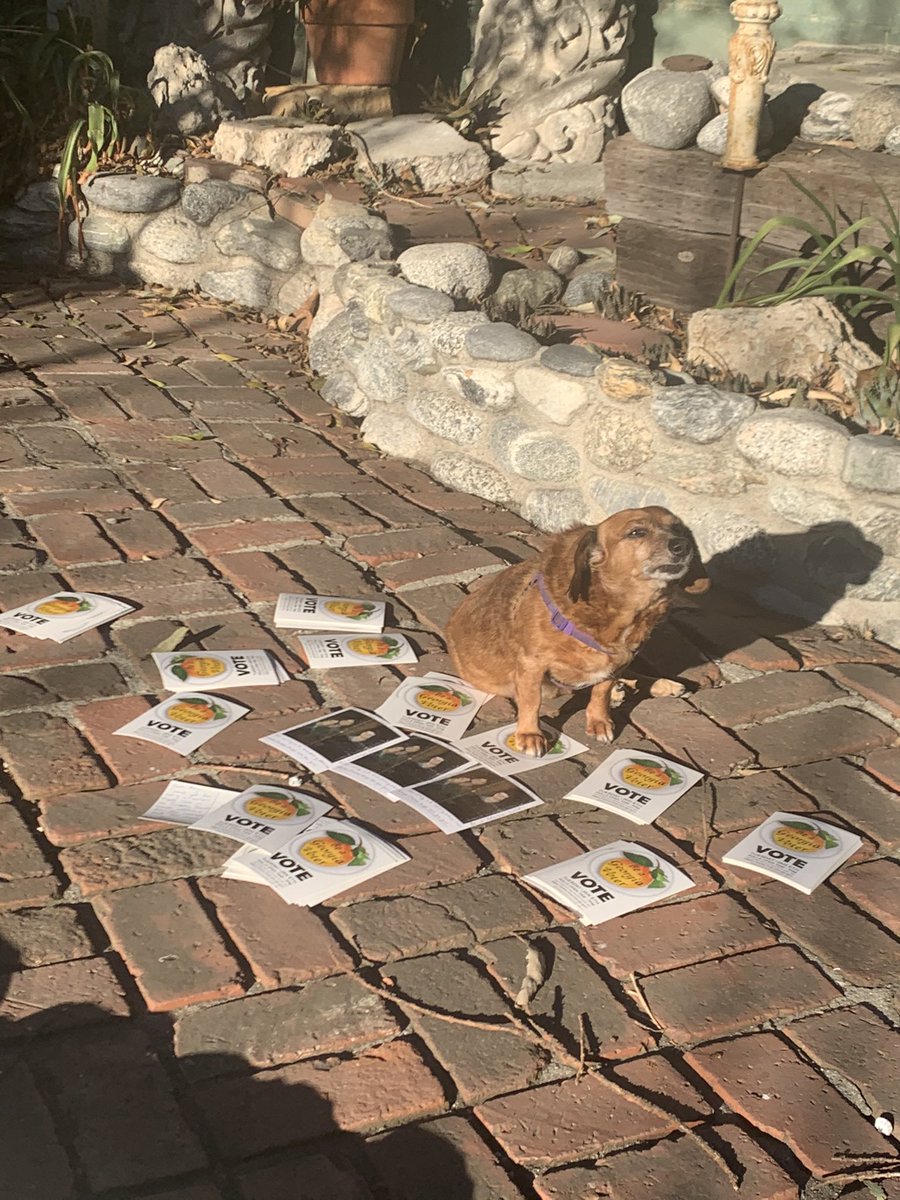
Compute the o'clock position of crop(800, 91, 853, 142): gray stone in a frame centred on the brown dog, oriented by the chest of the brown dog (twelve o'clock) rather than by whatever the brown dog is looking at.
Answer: The gray stone is roughly at 8 o'clock from the brown dog.

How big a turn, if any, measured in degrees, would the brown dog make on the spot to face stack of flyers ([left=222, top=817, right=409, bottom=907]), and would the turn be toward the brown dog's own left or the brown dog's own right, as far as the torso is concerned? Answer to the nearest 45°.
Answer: approximately 90° to the brown dog's own right

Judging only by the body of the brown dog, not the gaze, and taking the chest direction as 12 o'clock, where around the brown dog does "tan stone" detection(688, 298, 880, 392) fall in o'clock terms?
The tan stone is roughly at 8 o'clock from the brown dog.

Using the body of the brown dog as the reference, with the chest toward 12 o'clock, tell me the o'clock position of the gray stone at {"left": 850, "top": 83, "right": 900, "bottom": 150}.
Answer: The gray stone is roughly at 8 o'clock from the brown dog.

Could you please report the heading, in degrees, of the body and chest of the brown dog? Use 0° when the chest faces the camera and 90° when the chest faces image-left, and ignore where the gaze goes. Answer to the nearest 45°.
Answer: approximately 315°

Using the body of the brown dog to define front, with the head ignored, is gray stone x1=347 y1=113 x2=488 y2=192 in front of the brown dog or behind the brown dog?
behind

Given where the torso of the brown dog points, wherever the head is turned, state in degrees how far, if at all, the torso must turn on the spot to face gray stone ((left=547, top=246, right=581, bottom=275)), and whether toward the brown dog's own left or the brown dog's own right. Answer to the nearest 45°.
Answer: approximately 135° to the brown dog's own left

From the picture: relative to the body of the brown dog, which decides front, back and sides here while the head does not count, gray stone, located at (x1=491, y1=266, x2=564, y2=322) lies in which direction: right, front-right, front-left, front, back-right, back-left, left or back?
back-left
